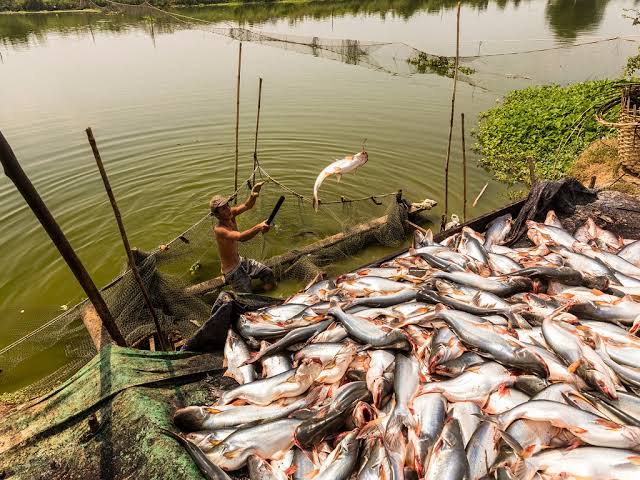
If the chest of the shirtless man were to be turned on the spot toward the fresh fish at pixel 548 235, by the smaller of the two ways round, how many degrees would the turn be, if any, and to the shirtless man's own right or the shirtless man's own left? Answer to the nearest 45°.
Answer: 0° — they already face it

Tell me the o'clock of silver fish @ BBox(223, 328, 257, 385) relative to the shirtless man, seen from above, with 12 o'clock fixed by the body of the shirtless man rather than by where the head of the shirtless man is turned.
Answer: The silver fish is roughly at 3 o'clock from the shirtless man.

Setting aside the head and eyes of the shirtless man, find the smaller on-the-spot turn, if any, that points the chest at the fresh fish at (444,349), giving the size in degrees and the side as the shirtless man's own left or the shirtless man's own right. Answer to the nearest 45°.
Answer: approximately 45° to the shirtless man's own right

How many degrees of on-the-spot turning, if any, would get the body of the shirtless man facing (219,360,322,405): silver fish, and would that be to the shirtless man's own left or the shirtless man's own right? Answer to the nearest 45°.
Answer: approximately 90° to the shirtless man's own right

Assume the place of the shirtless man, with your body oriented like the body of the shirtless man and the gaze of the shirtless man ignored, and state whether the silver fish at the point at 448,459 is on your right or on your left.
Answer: on your right

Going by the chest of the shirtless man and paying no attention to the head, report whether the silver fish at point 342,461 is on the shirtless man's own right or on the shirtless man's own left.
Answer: on the shirtless man's own right

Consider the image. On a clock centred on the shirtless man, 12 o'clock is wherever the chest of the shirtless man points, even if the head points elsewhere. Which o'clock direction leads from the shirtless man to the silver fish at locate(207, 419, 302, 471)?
The silver fish is roughly at 3 o'clock from the shirtless man.

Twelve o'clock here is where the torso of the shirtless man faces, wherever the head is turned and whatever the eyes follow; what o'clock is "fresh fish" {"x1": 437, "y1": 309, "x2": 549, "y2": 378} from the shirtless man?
The fresh fish is roughly at 2 o'clock from the shirtless man.

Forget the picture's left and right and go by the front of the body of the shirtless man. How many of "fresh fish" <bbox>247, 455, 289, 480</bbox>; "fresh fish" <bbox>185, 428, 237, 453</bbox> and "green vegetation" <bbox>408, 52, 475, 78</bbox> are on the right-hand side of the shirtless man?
2

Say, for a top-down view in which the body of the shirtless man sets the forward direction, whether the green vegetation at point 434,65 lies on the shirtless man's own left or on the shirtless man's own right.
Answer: on the shirtless man's own left

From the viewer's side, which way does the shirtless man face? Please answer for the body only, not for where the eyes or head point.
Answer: to the viewer's right
